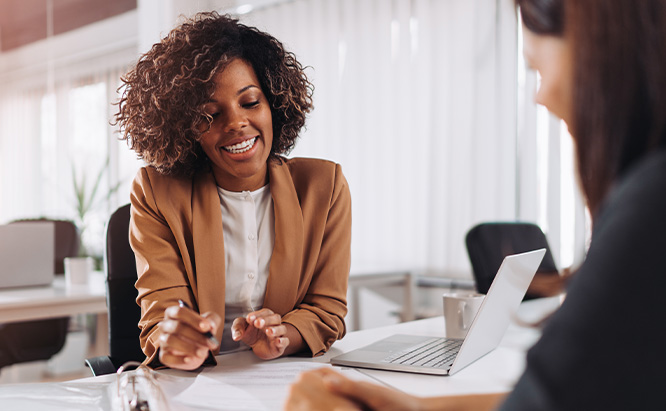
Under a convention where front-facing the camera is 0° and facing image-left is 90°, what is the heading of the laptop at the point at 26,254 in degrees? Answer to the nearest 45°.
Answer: approximately 180°

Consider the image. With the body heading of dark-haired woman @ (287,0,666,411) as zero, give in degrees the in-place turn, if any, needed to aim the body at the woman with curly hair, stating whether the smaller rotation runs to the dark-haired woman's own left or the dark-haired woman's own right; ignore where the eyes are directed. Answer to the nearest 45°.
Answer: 0° — they already face them

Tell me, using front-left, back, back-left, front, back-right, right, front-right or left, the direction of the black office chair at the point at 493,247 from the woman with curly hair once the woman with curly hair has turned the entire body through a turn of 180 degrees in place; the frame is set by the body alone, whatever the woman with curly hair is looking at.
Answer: front-right

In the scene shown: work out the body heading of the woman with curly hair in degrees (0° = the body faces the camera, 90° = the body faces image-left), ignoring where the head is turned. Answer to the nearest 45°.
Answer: approximately 0°

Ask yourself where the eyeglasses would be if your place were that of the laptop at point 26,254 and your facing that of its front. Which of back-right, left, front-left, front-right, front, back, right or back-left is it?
back

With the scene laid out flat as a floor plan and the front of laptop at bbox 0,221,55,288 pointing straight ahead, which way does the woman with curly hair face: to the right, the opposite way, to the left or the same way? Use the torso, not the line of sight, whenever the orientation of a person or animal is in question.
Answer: the opposite way
